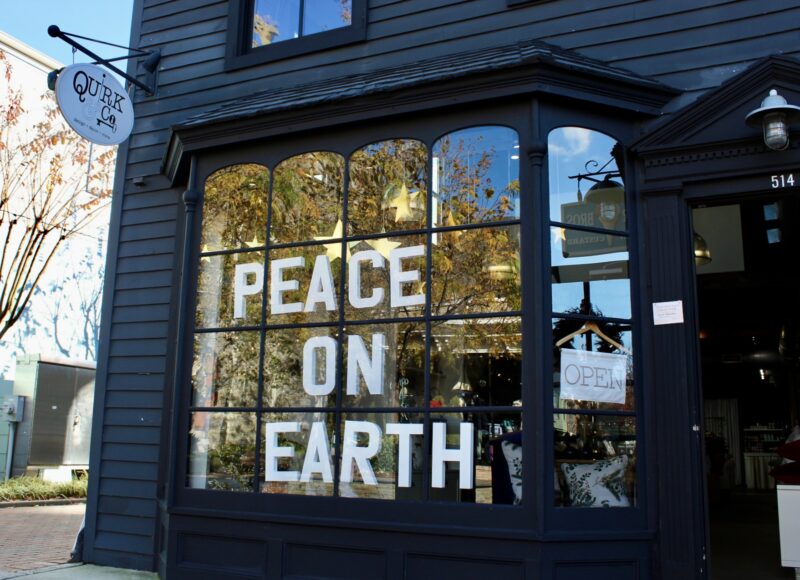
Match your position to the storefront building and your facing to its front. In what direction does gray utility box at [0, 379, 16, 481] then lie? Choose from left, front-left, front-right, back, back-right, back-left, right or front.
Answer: back-right

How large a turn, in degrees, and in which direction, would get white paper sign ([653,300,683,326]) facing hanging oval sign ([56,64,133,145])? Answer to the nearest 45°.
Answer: approximately 90° to its right

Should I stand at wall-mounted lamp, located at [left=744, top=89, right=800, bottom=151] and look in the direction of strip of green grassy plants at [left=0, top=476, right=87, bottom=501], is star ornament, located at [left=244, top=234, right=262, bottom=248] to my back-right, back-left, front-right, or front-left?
front-left

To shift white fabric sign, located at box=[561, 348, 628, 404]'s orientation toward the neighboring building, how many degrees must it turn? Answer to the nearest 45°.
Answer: approximately 135° to its right

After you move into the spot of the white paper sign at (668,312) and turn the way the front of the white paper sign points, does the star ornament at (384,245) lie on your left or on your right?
on your right

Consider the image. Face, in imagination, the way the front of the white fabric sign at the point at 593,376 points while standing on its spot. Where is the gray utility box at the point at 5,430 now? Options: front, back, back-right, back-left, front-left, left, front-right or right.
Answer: back-right

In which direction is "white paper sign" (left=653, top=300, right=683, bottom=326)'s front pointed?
toward the camera

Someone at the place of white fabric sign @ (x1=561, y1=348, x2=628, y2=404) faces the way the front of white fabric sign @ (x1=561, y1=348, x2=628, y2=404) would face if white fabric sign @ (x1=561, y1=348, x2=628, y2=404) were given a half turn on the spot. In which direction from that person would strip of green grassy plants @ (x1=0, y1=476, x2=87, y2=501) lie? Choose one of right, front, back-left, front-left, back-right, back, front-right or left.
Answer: front-left

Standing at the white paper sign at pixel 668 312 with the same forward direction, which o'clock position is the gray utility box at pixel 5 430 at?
The gray utility box is roughly at 4 o'clock from the white paper sign.

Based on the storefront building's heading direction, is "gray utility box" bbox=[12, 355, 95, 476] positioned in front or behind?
behind

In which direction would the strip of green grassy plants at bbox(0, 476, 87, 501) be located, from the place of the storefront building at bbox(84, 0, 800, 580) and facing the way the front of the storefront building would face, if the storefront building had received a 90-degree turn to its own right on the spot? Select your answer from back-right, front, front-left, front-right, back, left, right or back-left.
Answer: front-right

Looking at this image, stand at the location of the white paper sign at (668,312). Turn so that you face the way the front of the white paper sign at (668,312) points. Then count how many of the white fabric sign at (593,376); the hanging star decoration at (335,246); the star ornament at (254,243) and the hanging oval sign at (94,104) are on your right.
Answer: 4

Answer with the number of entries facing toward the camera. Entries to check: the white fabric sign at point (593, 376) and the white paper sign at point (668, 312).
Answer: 2
